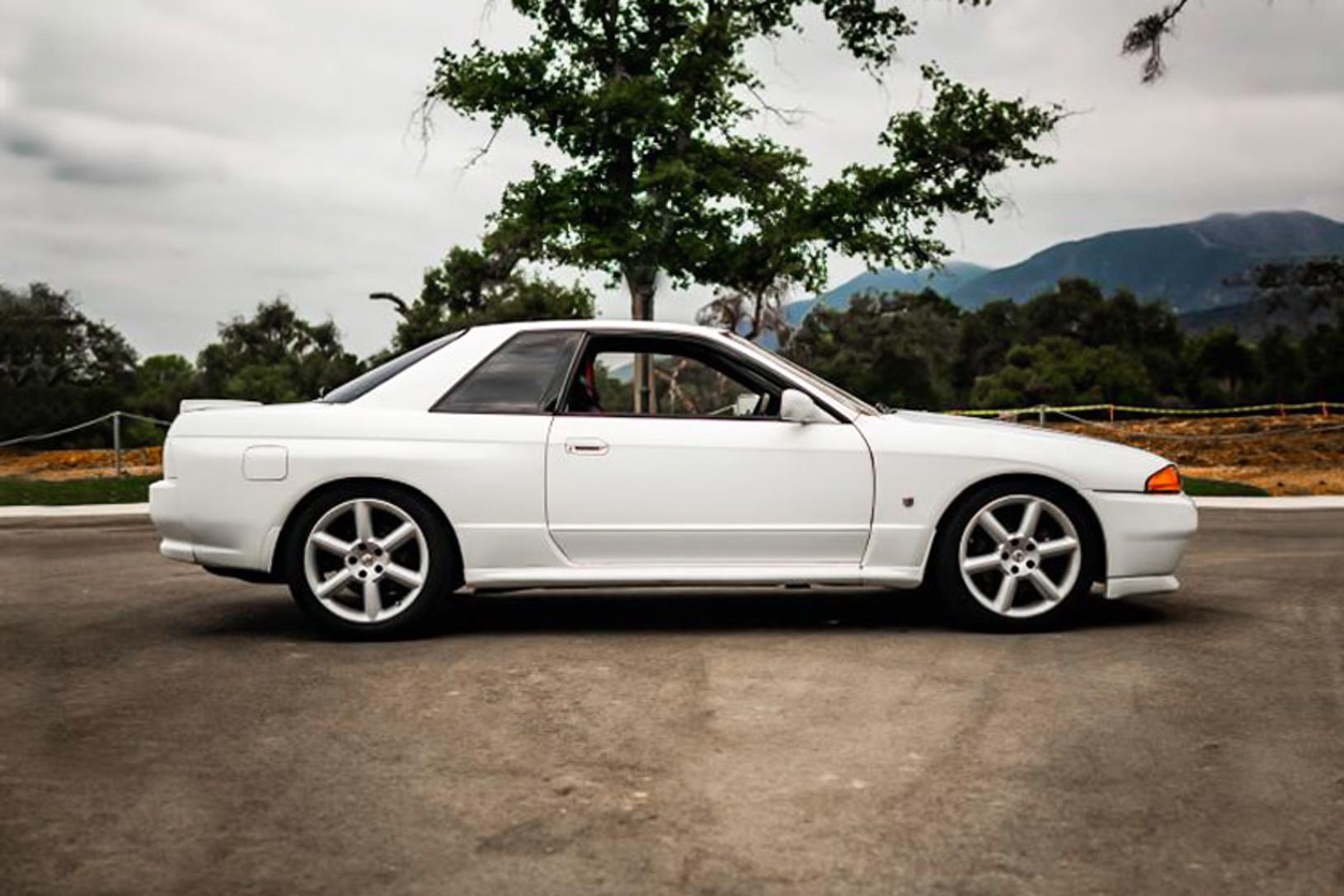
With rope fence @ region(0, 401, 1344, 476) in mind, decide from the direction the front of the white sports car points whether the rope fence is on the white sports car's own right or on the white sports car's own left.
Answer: on the white sports car's own left

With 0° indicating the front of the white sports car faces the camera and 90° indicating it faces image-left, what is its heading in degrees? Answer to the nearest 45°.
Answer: approximately 270°

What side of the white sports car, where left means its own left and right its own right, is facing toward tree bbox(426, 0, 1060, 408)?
left

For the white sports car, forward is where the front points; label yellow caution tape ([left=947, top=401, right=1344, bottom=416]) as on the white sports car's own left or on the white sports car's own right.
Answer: on the white sports car's own left
